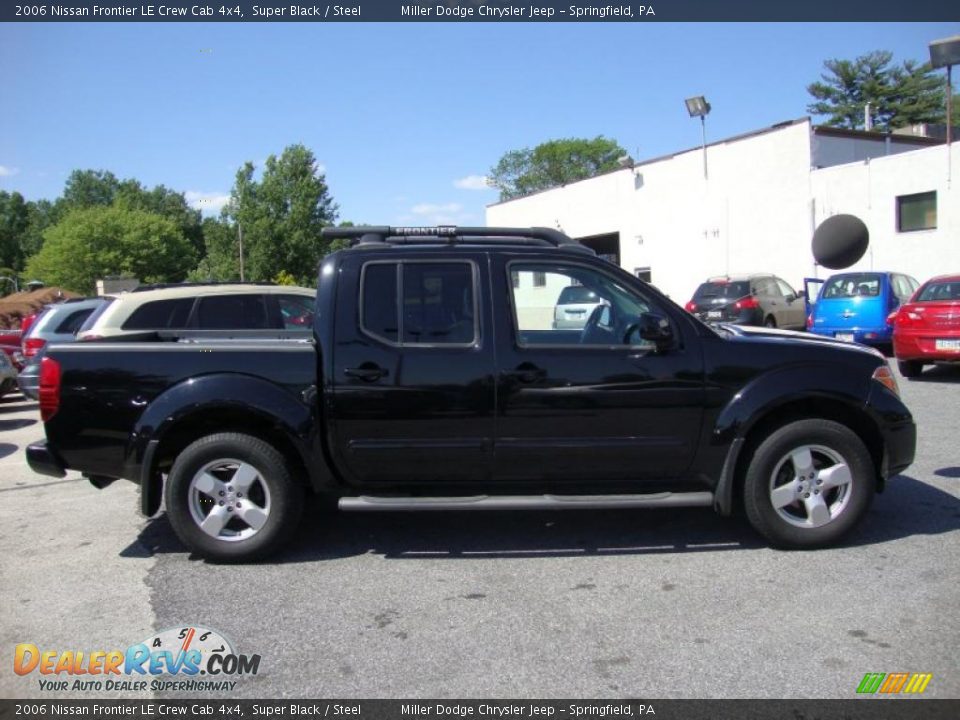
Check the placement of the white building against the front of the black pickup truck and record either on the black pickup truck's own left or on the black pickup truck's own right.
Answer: on the black pickup truck's own left

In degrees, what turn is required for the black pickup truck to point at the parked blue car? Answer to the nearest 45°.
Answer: approximately 45° to its left

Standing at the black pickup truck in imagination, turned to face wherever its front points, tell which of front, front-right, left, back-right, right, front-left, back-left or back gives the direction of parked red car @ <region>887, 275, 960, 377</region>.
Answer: front-left

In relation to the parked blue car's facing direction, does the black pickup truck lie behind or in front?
behind

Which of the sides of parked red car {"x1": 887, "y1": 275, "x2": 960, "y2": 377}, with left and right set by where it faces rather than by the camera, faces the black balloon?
left

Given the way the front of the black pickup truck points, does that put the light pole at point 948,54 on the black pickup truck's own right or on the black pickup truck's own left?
on the black pickup truck's own left

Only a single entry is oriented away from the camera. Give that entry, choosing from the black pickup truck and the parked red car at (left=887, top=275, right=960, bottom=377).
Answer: the parked red car

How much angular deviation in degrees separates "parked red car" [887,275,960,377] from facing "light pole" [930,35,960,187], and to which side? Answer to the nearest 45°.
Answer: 0° — it already faces it

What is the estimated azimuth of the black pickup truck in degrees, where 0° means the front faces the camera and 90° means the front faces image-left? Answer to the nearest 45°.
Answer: approximately 270°

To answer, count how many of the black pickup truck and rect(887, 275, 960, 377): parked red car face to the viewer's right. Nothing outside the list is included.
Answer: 1

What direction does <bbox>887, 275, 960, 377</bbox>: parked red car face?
away from the camera

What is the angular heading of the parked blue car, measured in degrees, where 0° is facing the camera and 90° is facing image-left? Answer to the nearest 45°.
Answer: approximately 225°

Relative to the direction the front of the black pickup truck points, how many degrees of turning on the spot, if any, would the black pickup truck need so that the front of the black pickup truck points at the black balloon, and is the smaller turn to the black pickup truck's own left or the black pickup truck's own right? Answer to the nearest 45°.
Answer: approximately 45° to the black pickup truck's own left
